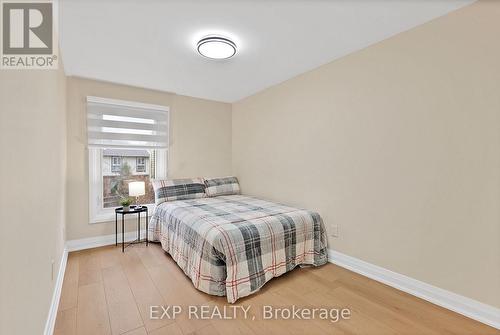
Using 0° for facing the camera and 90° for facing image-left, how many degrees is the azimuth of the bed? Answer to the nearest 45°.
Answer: approximately 315°

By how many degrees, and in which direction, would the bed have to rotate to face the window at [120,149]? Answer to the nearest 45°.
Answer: approximately 180°

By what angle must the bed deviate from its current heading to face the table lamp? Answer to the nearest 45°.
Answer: approximately 180°

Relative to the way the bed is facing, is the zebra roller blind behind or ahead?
behind
